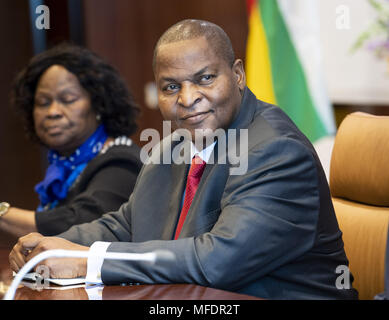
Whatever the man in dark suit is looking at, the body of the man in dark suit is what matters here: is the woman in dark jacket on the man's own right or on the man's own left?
on the man's own right

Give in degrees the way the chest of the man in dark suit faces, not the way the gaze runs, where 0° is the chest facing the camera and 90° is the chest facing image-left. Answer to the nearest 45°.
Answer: approximately 45°

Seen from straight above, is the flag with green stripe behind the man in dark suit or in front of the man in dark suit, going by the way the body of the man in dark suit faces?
behind
